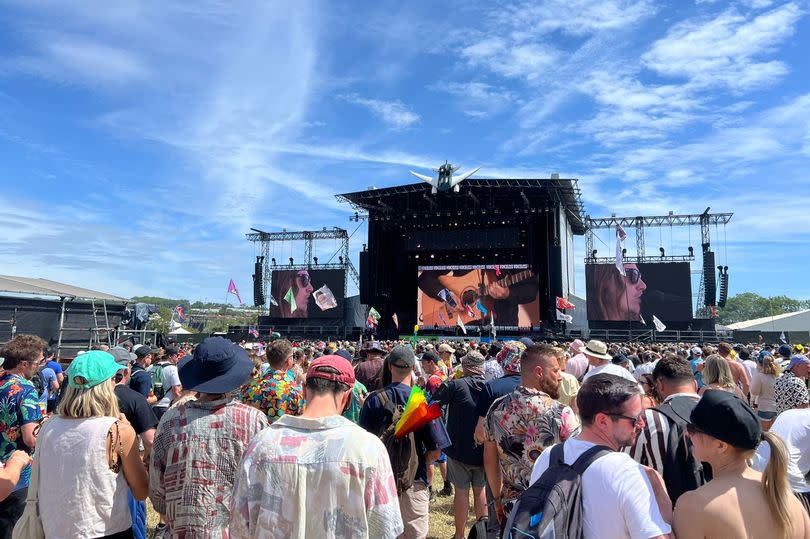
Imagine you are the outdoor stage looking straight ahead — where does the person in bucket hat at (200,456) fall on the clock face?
The person in bucket hat is roughly at 12 o'clock from the outdoor stage.

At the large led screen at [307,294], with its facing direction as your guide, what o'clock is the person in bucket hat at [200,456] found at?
The person in bucket hat is roughly at 12 o'clock from the large led screen.

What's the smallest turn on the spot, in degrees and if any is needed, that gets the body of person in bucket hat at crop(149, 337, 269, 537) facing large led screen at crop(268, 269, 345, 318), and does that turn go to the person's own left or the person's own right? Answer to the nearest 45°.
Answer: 0° — they already face it

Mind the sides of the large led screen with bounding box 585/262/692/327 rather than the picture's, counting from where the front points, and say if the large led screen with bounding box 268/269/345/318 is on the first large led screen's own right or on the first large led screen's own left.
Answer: on the first large led screen's own right

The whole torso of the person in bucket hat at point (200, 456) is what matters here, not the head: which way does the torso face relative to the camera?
away from the camera

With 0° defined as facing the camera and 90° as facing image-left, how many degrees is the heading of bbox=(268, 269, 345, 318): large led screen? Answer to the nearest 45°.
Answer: approximately 0°
